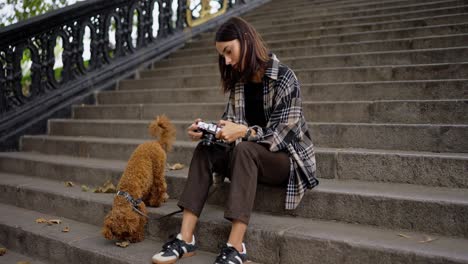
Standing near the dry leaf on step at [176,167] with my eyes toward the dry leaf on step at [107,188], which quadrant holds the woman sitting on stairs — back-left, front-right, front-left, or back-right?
back-left

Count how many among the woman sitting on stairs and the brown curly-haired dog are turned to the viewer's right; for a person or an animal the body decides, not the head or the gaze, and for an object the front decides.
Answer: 0

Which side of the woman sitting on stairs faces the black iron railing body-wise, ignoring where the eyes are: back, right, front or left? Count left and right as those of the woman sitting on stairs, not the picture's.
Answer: right

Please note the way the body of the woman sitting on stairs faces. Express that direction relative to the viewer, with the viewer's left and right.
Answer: facing the viewer and to the left of the viewer

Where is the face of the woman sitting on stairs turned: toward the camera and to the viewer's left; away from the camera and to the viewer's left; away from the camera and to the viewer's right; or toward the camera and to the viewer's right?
toward the camera and to the viewer's left

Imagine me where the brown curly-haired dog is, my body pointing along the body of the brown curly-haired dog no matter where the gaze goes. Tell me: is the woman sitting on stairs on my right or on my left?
on my left

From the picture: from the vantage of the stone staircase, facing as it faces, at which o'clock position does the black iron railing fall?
The black iron railing is roughly at 3 o'clock from the stone staircase.

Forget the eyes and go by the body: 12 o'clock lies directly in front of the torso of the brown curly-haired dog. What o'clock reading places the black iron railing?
The black iron railing is roughly at 4 o'clock from the brown curly-haired dog.

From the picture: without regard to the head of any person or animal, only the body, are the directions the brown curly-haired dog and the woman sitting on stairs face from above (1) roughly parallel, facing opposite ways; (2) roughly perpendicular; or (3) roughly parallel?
roughly parallel

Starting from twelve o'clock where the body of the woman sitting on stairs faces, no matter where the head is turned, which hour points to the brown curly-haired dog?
The brown curly-haired dog is roughly at 2 o'clock from the woman sitting on stairs.
